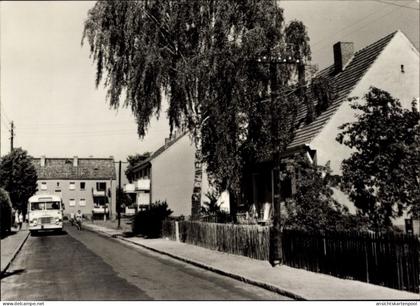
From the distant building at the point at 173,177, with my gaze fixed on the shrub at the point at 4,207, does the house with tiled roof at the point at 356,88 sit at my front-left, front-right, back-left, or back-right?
front-left

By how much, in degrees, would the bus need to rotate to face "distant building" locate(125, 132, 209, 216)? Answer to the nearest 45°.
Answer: approximately 135° to its left

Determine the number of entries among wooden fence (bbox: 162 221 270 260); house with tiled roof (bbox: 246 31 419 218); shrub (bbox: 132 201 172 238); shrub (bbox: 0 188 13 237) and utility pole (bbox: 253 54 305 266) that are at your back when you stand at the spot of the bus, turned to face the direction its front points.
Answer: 0

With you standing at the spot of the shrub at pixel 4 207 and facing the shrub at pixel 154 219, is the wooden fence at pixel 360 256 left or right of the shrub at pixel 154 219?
right

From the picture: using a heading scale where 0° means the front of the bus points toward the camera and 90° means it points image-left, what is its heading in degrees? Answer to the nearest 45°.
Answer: approximately 0°

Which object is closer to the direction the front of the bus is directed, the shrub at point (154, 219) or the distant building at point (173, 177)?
the shrub

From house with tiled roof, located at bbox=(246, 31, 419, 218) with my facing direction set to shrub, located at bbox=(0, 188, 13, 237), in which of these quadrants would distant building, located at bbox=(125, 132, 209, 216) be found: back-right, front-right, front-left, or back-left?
front-right

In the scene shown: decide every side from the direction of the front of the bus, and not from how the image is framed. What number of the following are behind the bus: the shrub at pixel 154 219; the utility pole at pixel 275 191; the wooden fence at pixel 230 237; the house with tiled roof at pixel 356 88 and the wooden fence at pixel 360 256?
0

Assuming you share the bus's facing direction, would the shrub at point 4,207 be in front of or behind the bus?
in front

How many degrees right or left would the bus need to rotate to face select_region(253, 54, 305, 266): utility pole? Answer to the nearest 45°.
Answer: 0° — it already faces it

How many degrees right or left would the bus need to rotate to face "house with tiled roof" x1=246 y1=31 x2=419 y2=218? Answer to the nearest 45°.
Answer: approximately 45° to its left

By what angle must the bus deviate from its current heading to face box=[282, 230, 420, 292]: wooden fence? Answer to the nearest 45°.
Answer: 0° — it already faces it
